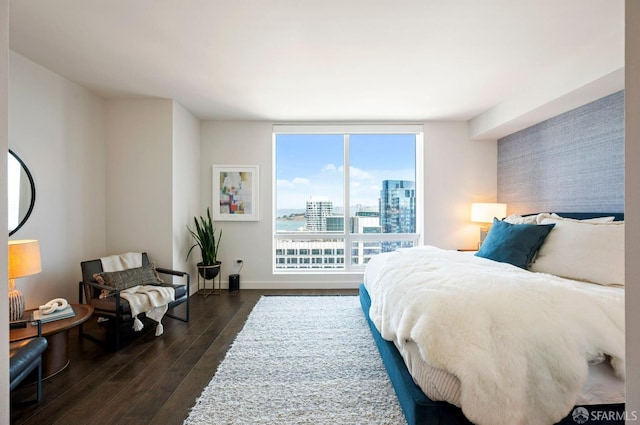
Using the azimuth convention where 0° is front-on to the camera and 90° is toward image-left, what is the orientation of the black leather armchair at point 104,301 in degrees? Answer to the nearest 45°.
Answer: approximately 315°

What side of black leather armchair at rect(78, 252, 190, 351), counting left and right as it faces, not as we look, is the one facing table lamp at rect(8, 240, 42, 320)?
right

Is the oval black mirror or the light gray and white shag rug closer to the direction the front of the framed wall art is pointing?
the light gray and white shag rug

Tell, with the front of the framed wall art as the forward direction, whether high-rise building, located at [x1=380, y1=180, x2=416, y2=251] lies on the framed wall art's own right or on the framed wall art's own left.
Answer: on the framed wall art's own left

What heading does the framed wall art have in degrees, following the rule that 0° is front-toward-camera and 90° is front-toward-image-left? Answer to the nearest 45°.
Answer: approximately 0°
